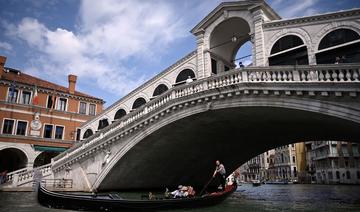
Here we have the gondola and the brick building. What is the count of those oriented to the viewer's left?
1

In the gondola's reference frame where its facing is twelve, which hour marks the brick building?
The brick building is roughly at 2 o'clock from the gondola.

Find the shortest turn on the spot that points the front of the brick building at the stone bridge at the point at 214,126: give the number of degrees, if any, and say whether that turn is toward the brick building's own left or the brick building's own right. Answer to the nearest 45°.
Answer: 0° — it already faces it

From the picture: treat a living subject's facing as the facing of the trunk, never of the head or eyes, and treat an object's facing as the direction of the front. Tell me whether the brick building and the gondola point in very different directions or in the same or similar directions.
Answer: very different directions

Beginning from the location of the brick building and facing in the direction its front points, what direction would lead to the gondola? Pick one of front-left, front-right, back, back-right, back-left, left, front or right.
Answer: front-right

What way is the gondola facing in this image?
to the viewer's left
